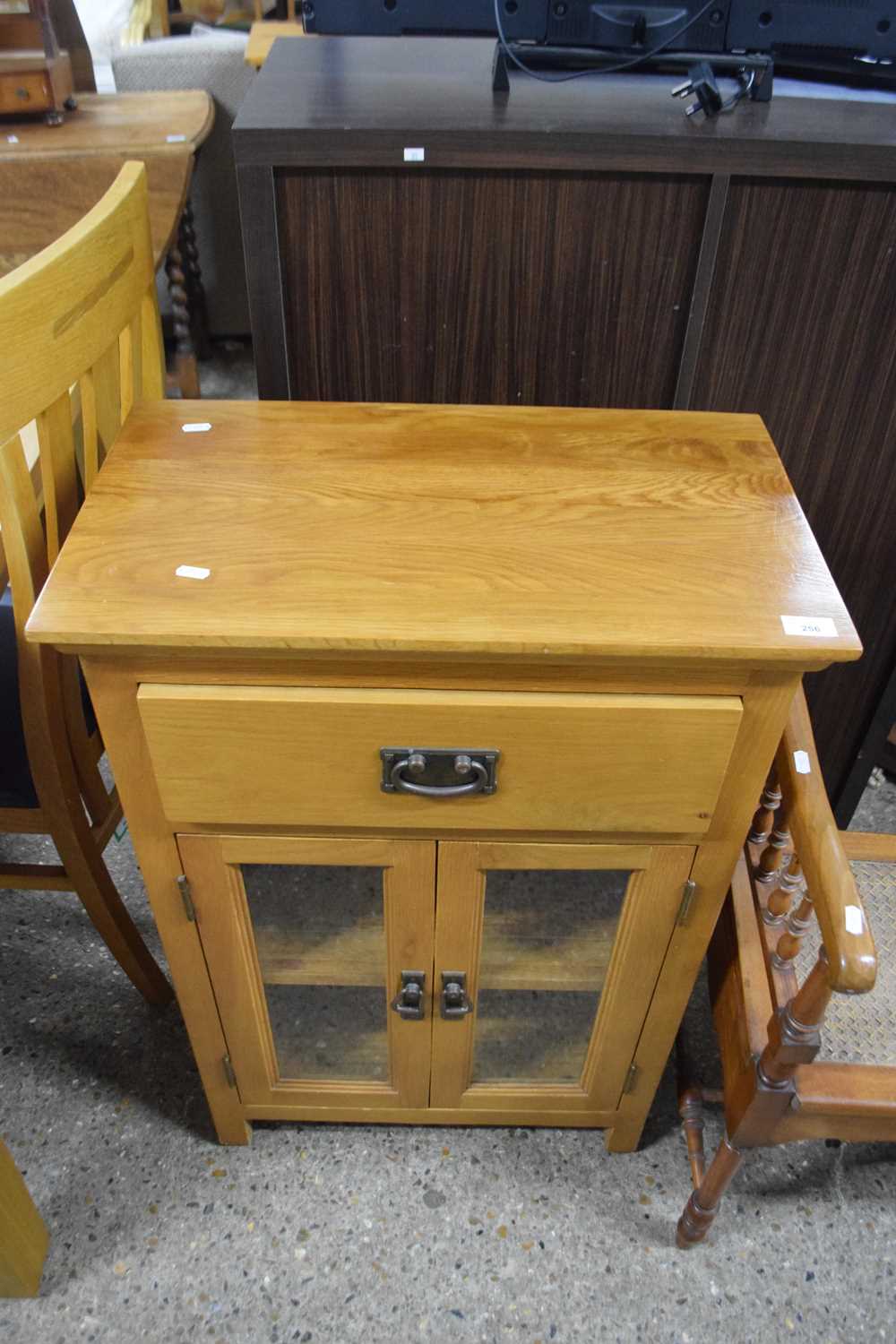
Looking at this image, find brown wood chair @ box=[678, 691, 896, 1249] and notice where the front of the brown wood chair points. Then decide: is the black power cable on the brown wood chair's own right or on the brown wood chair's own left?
on the brown wood chair's own right

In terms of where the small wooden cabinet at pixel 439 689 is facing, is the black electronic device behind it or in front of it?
behind

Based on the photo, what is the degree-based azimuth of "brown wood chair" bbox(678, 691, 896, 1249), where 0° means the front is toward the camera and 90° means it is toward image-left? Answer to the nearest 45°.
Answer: approximately 0°

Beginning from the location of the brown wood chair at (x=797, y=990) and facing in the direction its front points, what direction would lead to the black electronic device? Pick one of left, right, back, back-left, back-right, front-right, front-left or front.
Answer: back-right

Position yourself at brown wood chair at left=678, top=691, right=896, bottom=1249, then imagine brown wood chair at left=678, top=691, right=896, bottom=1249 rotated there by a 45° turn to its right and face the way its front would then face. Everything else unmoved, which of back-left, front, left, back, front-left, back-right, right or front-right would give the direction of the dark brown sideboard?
right

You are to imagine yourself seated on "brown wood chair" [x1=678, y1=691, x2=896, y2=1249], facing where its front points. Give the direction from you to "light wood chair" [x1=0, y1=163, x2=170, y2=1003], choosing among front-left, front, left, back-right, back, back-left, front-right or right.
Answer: right
